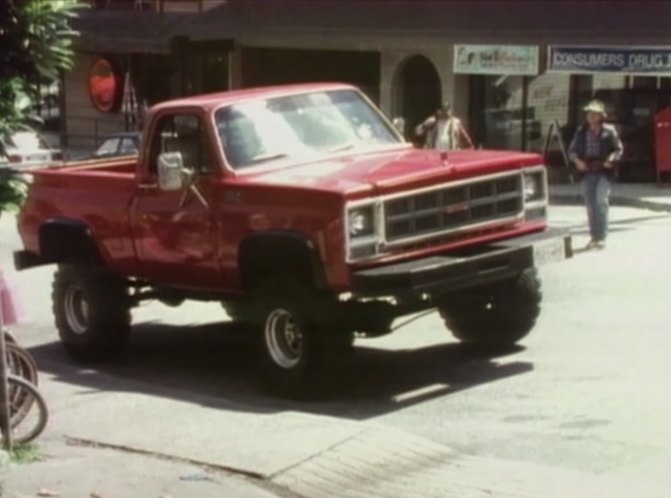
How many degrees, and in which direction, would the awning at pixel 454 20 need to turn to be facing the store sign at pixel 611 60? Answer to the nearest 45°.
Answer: approximately 45° to its left

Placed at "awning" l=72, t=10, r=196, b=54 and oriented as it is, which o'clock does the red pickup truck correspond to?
The red pickup truck is roughly at 12 o'clock from the awning.

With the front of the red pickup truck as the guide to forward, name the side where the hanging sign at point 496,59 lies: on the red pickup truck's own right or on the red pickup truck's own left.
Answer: on the red pickup truck's own left

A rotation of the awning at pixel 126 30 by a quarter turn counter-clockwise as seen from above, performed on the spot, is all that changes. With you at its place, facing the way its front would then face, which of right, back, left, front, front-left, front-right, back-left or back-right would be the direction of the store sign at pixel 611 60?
front-right

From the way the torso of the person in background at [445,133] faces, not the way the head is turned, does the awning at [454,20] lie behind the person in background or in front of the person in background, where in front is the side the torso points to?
behind
